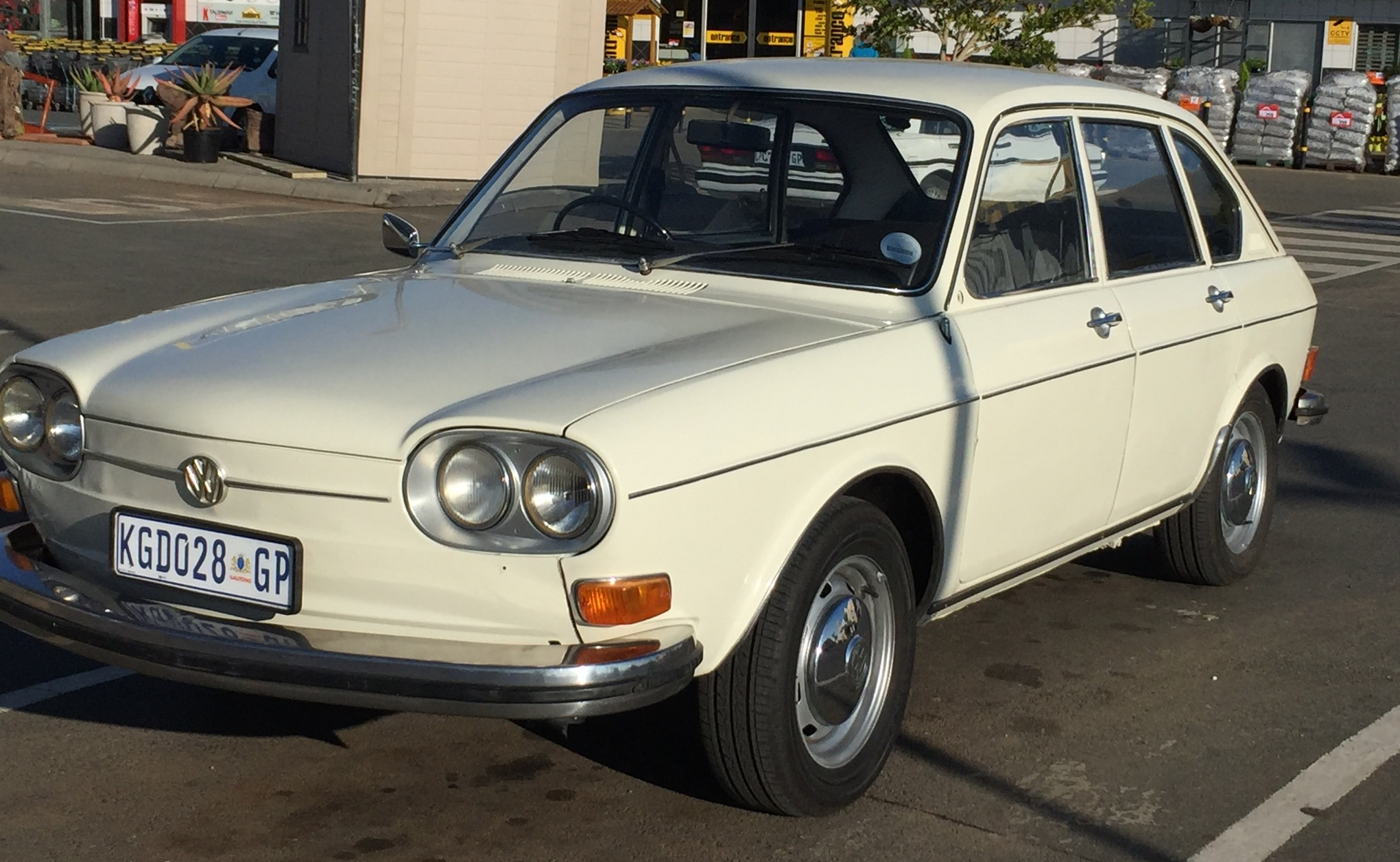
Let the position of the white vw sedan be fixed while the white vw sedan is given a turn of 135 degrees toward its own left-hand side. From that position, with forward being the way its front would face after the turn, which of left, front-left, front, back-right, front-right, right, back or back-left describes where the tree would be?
left

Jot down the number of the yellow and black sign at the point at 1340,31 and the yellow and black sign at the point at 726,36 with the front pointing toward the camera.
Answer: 2

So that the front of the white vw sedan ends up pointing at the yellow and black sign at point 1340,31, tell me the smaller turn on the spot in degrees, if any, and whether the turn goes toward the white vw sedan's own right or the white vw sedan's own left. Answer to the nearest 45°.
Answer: approximately 135° to the white vw sedan's own right

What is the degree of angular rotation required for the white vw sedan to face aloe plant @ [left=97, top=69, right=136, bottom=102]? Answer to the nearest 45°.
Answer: approximately 135° to its right

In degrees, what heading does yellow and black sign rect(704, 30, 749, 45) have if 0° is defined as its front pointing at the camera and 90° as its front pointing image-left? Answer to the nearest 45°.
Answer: approximately 0°

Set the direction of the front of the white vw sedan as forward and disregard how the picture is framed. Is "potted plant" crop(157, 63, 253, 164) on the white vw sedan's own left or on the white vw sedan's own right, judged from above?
on the white vw sedan's own right

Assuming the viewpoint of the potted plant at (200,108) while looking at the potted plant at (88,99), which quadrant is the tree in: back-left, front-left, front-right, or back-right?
back-right

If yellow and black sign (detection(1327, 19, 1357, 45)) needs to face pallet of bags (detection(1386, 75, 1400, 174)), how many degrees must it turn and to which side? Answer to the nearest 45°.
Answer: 0° — it already faces it

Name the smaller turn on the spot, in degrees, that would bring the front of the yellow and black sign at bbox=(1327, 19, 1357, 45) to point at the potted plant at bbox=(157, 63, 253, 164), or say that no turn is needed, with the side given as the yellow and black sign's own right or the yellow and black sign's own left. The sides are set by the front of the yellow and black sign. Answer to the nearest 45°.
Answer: approximately 45° to the yellow and black sign's own right

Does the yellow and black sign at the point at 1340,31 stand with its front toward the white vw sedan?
yes

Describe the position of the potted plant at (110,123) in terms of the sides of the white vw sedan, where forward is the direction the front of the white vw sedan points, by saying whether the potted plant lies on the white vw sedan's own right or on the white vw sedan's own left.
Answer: on the white vw sedan's own right
